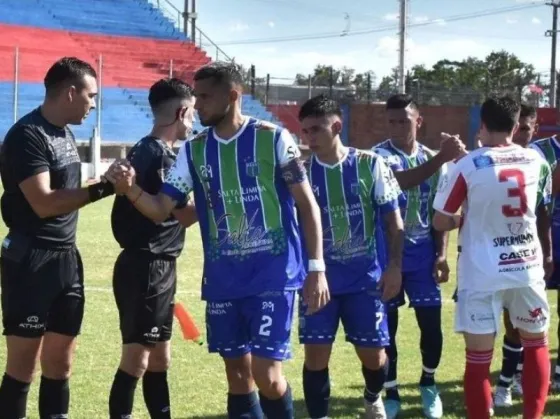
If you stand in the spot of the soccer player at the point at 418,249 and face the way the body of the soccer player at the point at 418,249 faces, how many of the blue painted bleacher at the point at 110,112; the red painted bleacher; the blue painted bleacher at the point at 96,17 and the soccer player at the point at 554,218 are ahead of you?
0

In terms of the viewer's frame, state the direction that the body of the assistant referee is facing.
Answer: to the viewer's right

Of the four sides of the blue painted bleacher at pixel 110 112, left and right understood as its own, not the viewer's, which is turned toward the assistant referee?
front

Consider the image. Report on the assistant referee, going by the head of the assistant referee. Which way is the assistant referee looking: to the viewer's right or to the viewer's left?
to the viewer's right

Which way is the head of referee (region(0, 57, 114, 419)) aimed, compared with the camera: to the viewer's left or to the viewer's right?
to the viewer's right

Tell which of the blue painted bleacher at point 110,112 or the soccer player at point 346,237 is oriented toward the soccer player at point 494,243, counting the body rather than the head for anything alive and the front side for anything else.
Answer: the blue painted bleacher

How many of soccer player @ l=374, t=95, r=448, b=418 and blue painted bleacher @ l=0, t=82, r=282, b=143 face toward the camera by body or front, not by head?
2

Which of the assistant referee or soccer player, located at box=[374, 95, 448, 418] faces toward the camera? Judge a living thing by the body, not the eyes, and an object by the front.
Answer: the soccer player

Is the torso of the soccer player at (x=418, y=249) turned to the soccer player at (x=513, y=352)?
no

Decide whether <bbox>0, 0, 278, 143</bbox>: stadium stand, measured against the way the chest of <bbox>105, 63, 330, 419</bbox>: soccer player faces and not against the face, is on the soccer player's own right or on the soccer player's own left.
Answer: on the soccer player's own right

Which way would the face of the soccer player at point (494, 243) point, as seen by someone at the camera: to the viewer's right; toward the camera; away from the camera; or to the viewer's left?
away from the camera

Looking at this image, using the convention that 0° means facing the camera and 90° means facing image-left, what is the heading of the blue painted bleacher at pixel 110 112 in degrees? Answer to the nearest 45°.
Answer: approximately 0°

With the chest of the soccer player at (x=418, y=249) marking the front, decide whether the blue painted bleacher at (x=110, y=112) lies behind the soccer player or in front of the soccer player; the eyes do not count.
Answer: behind

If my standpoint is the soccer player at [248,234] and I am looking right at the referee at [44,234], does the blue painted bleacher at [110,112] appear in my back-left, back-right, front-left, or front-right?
front-right

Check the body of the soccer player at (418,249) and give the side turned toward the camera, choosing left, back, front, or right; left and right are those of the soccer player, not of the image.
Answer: front

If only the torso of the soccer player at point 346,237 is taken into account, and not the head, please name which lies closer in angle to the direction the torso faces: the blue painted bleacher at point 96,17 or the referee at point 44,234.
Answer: the referee
